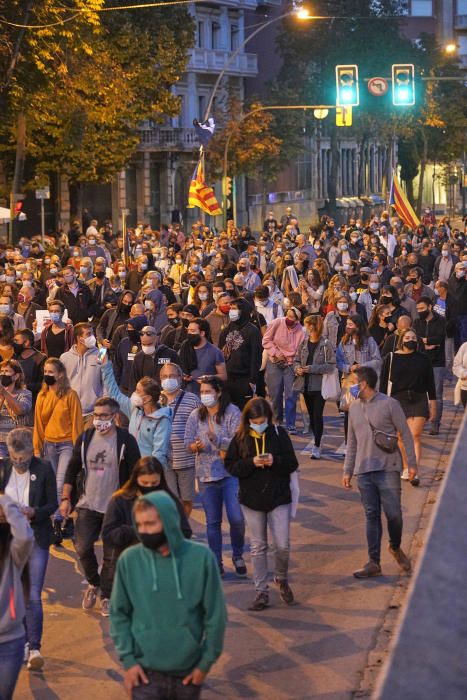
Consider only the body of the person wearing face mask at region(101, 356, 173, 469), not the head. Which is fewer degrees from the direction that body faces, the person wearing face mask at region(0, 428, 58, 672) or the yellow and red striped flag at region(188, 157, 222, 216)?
the person wearing face mask

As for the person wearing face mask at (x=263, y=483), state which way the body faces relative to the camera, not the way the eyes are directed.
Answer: toward the camera

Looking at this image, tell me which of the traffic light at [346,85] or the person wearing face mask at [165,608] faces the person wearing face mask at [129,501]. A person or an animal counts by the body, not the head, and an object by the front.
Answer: the traffic light

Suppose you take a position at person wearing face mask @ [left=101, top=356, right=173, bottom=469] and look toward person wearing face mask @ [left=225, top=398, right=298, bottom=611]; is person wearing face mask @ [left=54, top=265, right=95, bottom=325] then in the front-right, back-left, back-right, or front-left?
back-left

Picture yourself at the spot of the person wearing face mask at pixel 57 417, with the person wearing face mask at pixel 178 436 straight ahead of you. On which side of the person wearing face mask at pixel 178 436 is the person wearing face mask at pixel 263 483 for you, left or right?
right

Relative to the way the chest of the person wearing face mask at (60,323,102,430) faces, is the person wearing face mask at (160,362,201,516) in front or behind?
in front

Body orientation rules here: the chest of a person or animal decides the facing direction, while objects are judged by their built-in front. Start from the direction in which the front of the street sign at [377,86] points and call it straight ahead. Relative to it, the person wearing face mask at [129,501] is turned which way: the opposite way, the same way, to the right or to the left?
the same way

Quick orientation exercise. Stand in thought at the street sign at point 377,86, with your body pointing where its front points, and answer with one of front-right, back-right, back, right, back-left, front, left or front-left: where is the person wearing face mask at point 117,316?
front

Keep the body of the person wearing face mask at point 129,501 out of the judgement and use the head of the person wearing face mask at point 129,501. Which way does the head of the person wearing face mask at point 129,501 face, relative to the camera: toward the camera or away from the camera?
toward the camera

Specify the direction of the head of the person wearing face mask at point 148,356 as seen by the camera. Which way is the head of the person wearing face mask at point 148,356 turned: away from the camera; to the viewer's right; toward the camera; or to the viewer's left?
toward the camera

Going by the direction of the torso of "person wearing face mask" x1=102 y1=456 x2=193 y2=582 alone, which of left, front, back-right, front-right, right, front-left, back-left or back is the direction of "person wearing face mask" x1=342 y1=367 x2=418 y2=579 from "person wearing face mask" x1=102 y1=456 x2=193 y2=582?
back-left

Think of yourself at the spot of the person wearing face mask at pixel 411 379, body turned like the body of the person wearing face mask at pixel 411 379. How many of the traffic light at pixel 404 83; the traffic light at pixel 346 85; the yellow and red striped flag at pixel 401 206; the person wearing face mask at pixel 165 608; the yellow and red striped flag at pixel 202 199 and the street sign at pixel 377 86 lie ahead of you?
1

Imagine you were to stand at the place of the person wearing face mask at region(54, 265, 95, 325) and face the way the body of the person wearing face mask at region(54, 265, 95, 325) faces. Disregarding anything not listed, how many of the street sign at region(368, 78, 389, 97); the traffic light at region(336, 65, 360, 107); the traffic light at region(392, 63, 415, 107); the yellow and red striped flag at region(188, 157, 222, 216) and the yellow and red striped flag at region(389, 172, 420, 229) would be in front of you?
0

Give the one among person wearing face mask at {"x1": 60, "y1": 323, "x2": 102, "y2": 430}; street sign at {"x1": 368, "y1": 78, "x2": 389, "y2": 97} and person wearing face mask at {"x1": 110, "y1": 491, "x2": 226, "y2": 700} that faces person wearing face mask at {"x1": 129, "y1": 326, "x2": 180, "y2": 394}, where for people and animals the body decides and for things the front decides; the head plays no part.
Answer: the street sign

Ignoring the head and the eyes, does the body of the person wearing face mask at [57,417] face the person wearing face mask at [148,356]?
no

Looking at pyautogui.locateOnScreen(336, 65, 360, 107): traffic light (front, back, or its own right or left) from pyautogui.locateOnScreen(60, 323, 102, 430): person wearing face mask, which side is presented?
front

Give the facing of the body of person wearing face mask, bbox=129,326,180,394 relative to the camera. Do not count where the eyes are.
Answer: toward the camera

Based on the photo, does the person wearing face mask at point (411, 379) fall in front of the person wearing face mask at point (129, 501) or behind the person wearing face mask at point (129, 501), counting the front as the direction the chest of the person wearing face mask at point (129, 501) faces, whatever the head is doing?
behind

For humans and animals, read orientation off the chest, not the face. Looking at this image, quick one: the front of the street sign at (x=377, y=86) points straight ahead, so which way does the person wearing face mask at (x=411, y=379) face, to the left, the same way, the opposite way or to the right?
the same way
